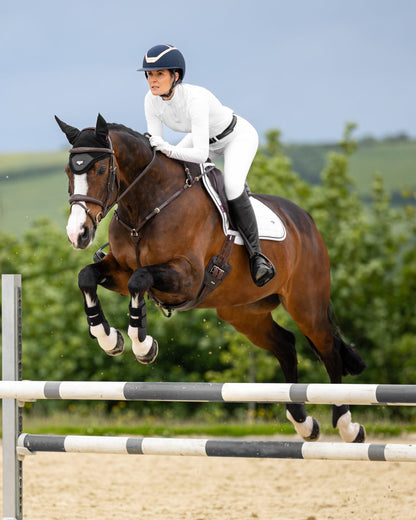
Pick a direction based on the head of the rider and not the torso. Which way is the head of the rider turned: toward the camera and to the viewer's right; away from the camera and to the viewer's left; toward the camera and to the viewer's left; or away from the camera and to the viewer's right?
toward the camera and to the viewer's left

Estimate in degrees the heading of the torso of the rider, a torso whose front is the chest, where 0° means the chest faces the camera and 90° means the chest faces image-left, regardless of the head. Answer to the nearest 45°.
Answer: approximately 45°

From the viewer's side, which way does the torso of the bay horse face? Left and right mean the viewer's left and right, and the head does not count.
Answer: facing the viewer and to the left of the viewer
